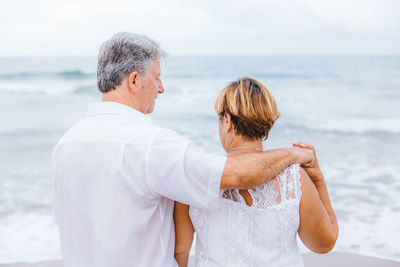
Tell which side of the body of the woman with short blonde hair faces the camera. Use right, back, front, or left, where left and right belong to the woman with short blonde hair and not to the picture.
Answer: back
